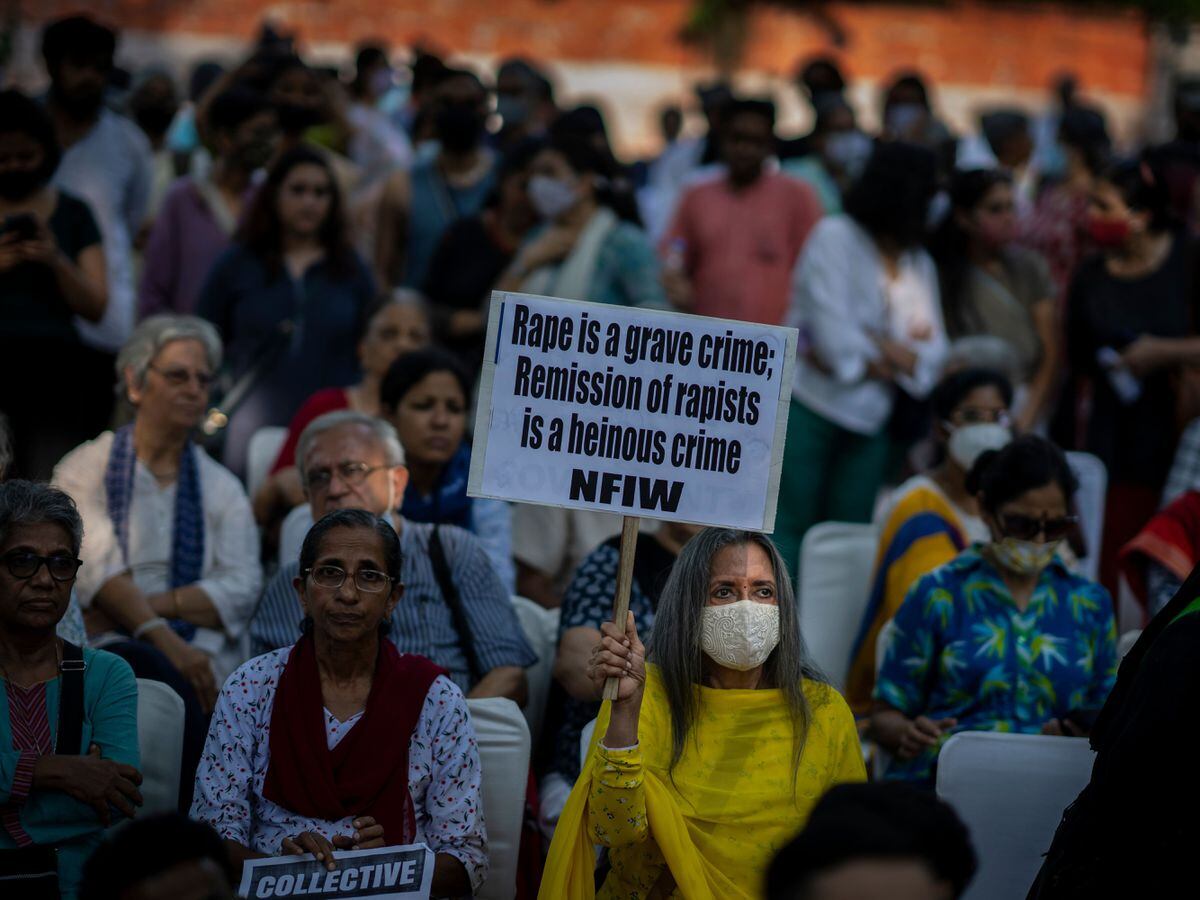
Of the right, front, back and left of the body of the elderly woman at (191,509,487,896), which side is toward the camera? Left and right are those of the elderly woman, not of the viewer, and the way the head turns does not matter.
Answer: front

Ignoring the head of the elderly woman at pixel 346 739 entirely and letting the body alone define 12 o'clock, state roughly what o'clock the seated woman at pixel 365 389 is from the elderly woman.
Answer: The seated woman is roughly at 6 o'clock from the elderly woman.

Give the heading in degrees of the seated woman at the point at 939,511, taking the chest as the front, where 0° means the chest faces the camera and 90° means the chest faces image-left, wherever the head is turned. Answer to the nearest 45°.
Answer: approximately 315°

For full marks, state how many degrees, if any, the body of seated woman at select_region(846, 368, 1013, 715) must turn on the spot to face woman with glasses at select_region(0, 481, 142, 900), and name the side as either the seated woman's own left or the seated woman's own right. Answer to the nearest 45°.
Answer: approximately 90° to the seated woman's own right

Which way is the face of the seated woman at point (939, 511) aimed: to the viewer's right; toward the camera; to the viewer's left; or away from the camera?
toward the camera

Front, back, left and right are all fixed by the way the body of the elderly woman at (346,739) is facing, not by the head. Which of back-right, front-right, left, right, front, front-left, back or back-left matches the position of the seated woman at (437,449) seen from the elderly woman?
back

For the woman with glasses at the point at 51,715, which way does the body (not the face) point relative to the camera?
toward the camera

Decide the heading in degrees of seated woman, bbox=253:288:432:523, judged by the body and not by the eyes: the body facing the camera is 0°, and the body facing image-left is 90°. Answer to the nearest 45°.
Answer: approximately 315°

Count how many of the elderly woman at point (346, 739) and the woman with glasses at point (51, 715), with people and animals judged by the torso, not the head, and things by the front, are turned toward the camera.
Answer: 2

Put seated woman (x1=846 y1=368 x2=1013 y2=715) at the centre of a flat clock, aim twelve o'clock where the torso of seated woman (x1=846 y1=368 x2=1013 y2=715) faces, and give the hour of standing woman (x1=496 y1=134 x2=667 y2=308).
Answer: standing woman (x1=496 y1=134 x2=667 y2=308) is roughly at 6 o'clock from seated woman (x1=846 y1=368 x2=1013 y2=715).

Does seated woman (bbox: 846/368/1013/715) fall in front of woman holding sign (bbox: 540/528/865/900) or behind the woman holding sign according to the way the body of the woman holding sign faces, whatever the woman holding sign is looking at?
behind

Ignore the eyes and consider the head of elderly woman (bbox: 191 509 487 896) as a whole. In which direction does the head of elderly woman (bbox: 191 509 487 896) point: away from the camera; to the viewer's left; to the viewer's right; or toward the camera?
toward the camera

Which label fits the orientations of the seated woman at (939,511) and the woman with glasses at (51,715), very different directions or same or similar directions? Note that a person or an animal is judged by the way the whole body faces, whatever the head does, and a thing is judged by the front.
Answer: same or similar directions

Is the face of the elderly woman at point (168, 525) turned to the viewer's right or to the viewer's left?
to the viewer's right

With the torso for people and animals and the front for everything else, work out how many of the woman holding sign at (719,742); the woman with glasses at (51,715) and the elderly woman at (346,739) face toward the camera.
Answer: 3

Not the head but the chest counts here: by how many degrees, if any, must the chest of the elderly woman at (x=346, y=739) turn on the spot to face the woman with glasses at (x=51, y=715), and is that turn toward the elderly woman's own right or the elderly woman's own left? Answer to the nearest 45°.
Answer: approximately 90° to the elderly woman's own right

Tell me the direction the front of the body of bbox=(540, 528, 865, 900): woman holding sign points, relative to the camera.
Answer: toward the camera
